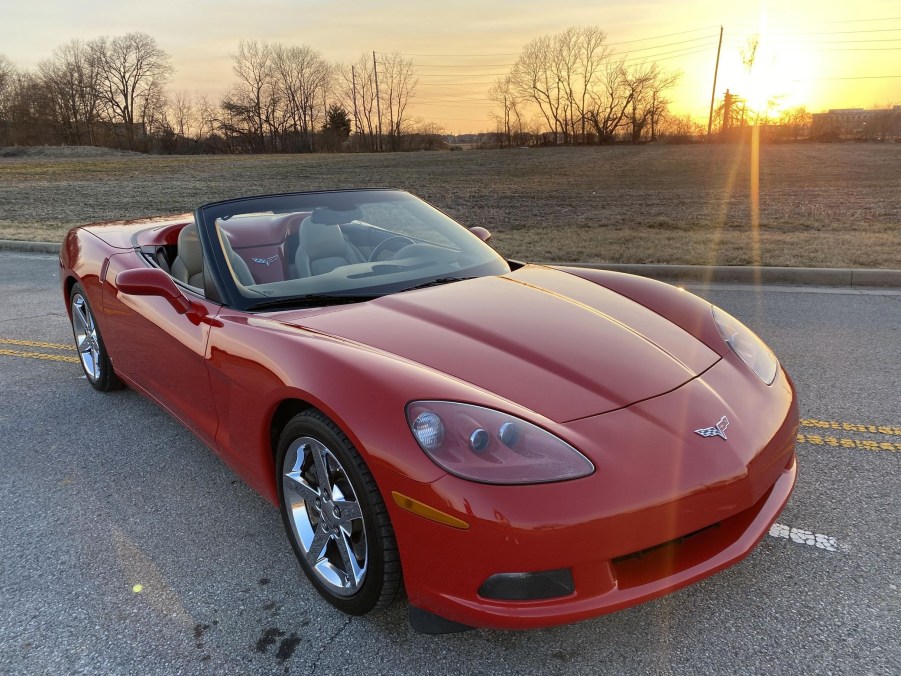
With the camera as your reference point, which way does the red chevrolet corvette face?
facing the viewer and to the right of the viewer

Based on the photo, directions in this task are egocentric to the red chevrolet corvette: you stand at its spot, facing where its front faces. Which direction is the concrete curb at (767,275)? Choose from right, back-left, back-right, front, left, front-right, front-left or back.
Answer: left

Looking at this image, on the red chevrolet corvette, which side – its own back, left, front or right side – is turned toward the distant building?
left

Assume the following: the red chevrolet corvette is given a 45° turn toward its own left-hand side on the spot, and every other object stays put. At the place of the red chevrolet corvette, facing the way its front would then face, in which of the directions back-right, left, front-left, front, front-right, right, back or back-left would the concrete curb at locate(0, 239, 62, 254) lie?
back-left
